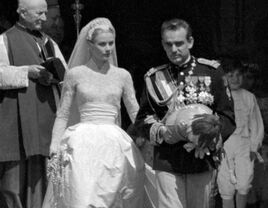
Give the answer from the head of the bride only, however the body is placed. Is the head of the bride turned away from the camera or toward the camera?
toward the camera

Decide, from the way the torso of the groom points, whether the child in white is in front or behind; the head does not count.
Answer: behind

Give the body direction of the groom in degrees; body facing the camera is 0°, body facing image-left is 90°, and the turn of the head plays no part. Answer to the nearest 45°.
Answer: approximately 0°

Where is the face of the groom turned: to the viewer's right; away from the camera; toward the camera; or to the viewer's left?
toward the camera
